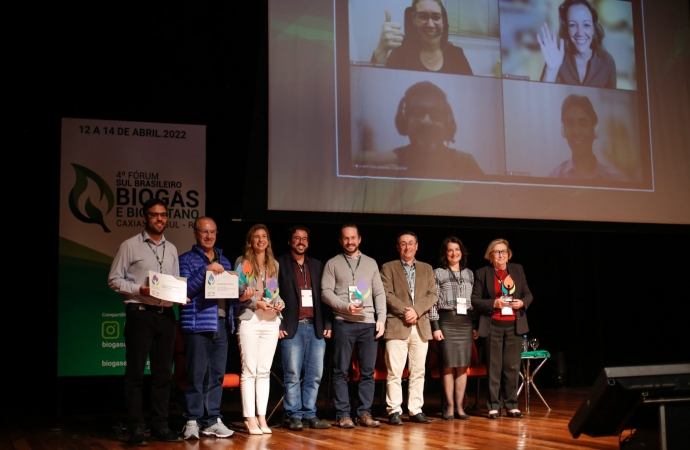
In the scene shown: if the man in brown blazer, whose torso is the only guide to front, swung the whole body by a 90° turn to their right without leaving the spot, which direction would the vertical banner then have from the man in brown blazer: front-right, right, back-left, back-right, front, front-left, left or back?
front

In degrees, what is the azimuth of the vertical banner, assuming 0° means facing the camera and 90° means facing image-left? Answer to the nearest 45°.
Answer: approximately 0°

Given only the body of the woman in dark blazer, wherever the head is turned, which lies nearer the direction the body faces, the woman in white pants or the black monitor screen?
the black monitor screen

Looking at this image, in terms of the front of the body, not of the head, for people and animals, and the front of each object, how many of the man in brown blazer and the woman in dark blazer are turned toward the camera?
2

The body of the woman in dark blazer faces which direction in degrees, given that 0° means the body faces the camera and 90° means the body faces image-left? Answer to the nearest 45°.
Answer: approximately 0°

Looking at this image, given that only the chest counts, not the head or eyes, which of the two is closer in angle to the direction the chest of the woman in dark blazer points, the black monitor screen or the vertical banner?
the black monitor screen

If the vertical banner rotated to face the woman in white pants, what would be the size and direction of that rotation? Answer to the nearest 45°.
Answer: approximately 45° to its left

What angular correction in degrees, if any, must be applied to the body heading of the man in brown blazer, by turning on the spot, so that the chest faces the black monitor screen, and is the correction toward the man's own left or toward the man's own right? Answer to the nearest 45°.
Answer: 0° — they already face it
